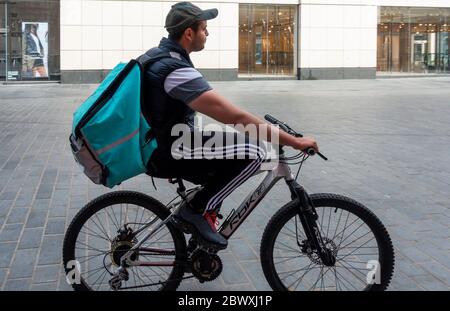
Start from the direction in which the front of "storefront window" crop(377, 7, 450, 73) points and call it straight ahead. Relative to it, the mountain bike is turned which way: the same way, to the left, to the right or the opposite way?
to the left

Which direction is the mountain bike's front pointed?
to the viewer's right

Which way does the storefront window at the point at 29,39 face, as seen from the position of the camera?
facing the viewer

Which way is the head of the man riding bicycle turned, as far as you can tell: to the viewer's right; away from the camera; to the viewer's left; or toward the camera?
to the viewer's right

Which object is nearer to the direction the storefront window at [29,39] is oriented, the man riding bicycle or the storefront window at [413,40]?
the man riding bicycle

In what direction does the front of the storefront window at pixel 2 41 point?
toward the camera

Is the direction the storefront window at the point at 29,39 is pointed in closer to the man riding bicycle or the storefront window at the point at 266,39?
the man riding bicycle

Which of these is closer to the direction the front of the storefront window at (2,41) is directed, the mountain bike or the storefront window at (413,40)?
the mountain bike

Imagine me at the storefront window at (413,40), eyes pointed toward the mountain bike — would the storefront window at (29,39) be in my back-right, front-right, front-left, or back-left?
front-right

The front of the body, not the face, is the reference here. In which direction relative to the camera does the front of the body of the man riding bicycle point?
to the viewer's right

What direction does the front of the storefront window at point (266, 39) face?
toward the camera

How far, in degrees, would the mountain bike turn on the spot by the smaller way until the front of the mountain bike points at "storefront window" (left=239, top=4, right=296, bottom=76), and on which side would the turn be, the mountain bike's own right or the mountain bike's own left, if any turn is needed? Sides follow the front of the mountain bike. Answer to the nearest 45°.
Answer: approximately 90° to the mountain bike's own left

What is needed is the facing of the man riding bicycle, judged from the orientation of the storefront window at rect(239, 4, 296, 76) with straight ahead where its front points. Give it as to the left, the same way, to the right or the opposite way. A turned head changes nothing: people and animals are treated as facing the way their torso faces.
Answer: to the left

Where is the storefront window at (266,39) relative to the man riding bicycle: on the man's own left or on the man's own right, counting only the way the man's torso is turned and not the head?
on the man's own left

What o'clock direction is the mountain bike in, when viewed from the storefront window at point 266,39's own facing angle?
The mountain bike is roughly at 12 o'clock from the storefront window.
